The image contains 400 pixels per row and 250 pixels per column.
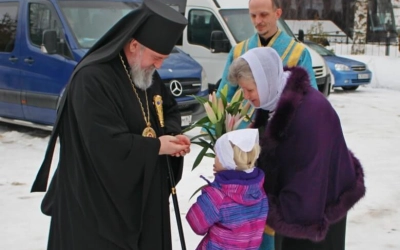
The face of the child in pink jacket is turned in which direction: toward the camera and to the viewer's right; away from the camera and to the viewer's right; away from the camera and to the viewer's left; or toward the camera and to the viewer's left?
away from the camera and to the viewer's left

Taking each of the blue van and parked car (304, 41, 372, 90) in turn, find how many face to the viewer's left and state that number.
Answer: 0

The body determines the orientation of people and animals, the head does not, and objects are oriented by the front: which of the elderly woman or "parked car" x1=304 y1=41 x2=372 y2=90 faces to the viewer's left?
the elderly woman

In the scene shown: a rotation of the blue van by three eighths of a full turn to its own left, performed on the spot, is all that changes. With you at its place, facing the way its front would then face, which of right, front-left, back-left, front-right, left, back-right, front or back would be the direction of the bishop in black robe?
back

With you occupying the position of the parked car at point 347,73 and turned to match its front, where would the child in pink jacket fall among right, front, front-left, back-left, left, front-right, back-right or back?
front-right

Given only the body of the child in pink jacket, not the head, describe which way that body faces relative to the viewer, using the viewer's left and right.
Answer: facing away from the viewer and to the left of the viewer

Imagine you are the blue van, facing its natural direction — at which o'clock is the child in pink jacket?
The child in pink jacket is roughly at 1 o'clock from the blue van.

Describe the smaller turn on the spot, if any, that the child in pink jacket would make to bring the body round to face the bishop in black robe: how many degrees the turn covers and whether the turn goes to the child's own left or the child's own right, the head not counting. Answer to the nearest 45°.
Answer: approximately 45° to the child's own left

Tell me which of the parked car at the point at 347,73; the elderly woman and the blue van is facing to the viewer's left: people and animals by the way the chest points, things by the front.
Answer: the elderly woman

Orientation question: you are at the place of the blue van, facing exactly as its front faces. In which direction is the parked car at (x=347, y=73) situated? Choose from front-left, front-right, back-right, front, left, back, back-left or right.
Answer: left

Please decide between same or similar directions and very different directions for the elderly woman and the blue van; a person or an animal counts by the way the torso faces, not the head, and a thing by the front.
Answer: very different directions

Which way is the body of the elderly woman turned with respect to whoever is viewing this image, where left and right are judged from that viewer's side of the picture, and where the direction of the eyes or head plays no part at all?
facing to the left of the viewer

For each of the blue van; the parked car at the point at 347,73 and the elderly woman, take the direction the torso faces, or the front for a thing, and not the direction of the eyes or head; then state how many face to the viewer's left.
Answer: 1

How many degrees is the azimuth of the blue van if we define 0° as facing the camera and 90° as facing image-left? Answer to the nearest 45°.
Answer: approximately 315°

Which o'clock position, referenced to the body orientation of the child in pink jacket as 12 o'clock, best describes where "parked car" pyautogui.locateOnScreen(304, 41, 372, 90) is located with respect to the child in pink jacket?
The parked car is roughly at 2 o'clock from the child in pink jacket.
